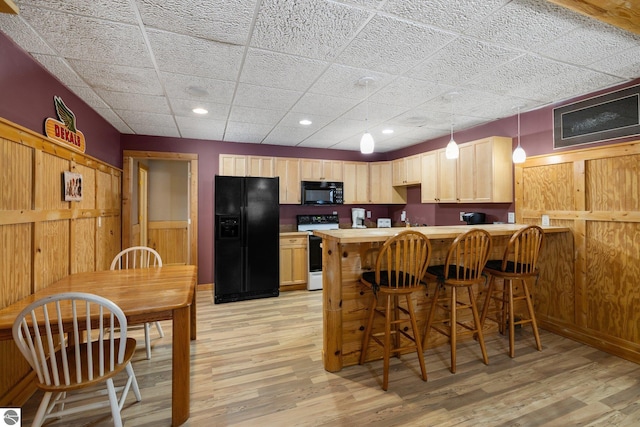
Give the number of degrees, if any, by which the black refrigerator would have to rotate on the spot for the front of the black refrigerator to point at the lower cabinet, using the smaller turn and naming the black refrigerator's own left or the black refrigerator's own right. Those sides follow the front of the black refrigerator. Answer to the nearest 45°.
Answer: approximately 135° to the black refrigerator's own left

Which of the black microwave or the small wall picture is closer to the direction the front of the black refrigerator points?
the small wall picture

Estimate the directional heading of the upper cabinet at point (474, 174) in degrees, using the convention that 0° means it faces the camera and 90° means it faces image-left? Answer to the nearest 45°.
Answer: approximately 45°

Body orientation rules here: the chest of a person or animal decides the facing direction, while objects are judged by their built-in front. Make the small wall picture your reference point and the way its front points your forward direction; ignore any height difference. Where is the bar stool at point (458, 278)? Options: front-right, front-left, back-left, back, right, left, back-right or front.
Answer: front

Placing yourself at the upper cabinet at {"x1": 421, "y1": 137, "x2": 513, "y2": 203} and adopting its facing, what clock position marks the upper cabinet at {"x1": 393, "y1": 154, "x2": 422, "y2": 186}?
the upper cabinet at {"x1": 393, "y1": 154, "x2": 422, "y2": 186} is roughly at 3 o'clock from the upper cabinet at {"x1": 421, "y1": 137, "x2": 513, "y2": 203}.

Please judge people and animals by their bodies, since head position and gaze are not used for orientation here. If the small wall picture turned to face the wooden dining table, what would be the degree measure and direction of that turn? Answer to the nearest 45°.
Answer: approximately 45° to its right

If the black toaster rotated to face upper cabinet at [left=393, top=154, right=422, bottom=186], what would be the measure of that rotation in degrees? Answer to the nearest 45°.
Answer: approximately 90° to its right

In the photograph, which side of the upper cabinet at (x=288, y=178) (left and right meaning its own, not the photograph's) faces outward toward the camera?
front

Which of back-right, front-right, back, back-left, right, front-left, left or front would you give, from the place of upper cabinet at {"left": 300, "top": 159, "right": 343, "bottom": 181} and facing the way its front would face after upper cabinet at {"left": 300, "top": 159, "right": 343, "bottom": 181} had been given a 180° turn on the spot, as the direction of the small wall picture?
back-left

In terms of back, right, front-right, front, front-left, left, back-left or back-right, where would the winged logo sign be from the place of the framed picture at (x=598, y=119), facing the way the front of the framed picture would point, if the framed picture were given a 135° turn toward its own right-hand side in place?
back-left

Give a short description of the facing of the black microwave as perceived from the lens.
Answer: facing the viewer

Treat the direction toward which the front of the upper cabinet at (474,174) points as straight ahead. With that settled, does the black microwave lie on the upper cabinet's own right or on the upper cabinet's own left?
on the upper cabinet's own right

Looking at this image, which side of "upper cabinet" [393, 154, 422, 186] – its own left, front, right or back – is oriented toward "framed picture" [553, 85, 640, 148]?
left

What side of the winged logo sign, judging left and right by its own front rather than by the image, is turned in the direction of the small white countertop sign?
front

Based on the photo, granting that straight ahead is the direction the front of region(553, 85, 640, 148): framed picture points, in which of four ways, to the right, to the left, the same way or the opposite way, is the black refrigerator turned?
to the left

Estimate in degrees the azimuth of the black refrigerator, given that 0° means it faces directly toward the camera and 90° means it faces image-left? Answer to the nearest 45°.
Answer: approximately 0°
